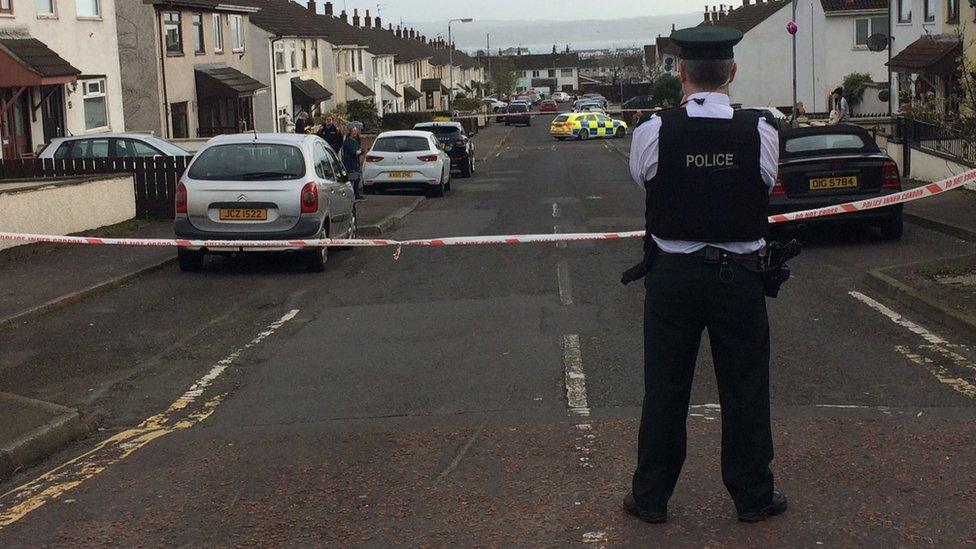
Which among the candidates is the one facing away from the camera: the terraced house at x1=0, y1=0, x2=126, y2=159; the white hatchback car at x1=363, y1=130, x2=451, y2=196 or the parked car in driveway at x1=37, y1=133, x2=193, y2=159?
the white hatchback car

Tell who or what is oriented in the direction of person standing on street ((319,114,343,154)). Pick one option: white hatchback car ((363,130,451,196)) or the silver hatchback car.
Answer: the silver hatchback car

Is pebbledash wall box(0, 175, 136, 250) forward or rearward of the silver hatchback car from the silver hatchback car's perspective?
forward

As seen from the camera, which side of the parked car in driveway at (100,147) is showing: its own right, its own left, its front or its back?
right

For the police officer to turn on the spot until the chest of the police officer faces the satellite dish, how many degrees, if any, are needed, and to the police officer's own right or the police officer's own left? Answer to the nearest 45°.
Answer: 0° — they already face it

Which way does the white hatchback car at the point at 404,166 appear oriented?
away from the camera

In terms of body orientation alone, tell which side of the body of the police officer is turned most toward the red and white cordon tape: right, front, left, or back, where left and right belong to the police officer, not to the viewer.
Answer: front

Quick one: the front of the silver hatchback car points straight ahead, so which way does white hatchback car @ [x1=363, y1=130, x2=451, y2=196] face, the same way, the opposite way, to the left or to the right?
the same way

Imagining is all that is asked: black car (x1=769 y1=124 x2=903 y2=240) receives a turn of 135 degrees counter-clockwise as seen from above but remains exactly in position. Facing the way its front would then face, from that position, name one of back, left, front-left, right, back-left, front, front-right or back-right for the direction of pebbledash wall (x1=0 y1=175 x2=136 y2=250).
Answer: front-right

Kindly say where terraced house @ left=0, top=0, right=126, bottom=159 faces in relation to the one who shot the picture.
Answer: facing the viewer and to the right of the viewer

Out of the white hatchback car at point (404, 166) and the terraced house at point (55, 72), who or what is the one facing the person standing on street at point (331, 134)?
the terraced house

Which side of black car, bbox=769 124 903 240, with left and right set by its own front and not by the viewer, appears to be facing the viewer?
back

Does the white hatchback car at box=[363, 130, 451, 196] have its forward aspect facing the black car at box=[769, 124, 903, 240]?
no

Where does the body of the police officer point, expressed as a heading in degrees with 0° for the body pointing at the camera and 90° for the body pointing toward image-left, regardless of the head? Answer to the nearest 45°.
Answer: approximately 180°

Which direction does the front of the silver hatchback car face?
away from the camera

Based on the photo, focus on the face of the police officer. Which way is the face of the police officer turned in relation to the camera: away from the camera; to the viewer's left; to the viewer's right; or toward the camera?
away from the camera

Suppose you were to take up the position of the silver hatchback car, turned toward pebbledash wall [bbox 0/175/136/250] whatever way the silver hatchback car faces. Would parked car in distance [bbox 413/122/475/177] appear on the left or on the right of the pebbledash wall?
right

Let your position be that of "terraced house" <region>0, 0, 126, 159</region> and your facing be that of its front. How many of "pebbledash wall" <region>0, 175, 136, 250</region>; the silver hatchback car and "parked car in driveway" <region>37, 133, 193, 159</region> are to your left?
0
